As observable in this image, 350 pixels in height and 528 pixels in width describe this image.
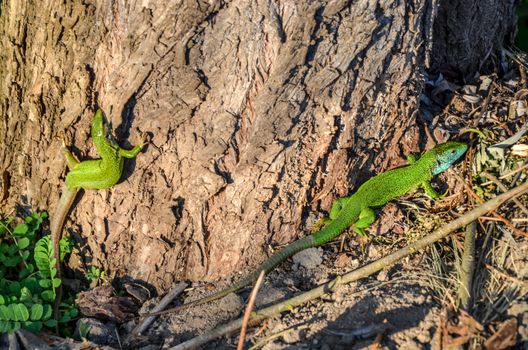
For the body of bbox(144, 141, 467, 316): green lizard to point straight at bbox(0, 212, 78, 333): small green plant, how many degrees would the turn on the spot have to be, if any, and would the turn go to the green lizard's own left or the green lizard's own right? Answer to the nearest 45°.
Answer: approximately 135° to the green lizard's own left

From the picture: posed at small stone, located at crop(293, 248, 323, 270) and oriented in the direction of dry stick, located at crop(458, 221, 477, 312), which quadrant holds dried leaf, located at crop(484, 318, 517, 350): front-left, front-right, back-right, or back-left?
front-right

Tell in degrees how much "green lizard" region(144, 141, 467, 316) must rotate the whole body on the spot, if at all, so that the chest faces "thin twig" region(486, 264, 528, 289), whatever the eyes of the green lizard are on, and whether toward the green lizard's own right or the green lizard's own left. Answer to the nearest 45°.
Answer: approximately 90° to the green lizard's own right

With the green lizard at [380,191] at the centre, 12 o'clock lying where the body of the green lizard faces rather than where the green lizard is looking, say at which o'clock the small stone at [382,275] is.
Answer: The small stone is roughly at 5 o'clock from the green lizard.

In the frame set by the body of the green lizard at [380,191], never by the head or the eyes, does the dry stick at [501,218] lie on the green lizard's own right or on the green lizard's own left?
on the green lizard's own right

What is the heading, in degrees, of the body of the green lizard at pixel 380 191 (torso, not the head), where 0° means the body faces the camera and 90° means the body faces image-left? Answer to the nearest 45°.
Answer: approximately 225°

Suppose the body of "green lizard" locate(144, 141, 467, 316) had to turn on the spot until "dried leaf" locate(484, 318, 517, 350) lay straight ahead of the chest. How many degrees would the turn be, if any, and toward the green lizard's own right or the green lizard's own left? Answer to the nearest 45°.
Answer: approximately 135° to the green lizard's own right

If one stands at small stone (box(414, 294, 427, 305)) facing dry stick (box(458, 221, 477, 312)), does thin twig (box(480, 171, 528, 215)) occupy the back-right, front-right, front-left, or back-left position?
front-left

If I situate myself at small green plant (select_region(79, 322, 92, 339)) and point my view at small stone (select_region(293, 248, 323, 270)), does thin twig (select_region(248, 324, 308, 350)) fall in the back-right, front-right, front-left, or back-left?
front-right

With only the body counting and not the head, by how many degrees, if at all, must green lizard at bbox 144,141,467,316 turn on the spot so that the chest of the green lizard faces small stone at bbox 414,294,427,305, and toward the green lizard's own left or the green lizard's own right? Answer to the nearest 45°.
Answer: approximately 135° to the green lizard's own right

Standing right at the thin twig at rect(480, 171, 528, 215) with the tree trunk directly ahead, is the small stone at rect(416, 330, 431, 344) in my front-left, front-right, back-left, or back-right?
front-left

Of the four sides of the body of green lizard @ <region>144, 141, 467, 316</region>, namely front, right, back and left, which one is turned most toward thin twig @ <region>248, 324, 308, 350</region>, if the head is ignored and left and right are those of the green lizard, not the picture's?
back

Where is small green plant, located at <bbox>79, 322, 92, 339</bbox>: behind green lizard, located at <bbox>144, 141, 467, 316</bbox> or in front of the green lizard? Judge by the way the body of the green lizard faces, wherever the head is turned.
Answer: behind

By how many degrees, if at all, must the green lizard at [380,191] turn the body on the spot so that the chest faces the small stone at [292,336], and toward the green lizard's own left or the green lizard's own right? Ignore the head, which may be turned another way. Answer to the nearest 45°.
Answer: approximately 180°
